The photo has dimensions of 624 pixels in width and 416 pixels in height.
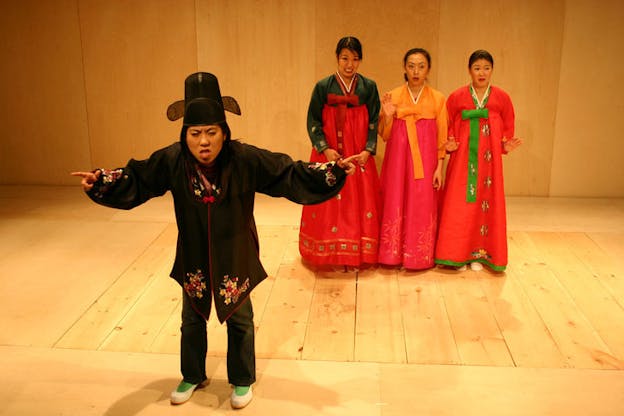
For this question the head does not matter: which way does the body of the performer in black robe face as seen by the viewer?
toward the camera
